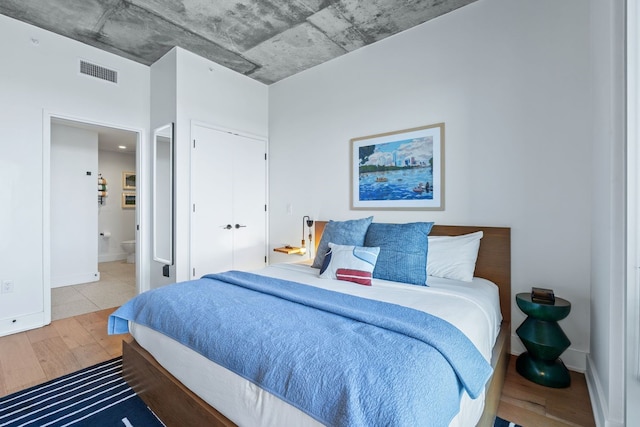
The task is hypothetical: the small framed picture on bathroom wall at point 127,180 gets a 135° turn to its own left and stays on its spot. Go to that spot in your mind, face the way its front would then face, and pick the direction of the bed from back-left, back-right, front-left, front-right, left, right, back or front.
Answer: back-right

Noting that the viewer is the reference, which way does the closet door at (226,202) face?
facing the viewer and to the right of the viewer

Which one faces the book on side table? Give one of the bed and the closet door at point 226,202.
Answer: the closet door

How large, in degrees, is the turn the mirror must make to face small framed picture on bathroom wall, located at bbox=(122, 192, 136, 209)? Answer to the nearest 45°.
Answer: approximately 135° to its right

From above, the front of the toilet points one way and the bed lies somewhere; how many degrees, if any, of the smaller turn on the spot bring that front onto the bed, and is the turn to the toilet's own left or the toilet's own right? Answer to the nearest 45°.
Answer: approximately 90° to the toilet's own left

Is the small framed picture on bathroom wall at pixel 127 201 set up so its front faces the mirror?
yes

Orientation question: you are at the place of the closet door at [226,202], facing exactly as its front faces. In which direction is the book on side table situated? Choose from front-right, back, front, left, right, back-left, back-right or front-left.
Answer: front

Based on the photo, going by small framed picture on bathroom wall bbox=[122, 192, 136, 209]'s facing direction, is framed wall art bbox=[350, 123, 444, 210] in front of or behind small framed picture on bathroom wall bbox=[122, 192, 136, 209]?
in front

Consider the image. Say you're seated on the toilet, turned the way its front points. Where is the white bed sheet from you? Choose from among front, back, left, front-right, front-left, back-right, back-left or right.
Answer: left

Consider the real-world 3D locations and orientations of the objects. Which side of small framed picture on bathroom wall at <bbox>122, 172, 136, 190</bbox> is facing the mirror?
front

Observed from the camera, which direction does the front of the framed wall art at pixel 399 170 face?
facing the viewer and to the left of the viewer

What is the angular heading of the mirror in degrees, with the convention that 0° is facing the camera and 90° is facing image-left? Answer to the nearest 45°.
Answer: approximately 45°

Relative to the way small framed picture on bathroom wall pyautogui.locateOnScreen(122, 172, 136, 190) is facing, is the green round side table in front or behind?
in front

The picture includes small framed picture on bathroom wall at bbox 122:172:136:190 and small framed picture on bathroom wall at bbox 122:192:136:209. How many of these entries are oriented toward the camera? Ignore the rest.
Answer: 2
